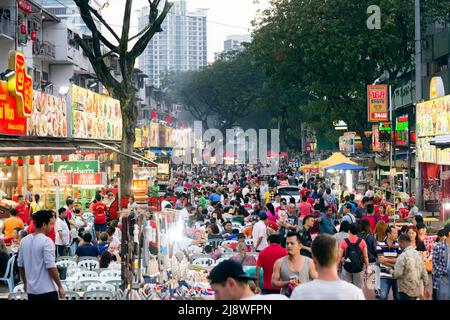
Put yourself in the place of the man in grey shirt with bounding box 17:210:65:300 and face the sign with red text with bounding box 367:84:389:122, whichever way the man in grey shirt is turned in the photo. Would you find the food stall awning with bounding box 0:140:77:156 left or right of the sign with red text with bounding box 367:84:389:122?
left

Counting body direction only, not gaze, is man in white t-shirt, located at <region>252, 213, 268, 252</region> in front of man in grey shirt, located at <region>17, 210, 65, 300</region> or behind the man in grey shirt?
in front

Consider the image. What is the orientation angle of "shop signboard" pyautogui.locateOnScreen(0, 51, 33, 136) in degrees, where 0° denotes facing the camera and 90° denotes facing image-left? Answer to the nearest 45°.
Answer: approximately 315°

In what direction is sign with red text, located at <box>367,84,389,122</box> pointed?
toward the camera

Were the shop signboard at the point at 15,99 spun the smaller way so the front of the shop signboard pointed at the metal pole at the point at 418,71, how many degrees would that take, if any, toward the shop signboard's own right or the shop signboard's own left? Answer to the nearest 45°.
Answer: approximately 45° to the shop signboard's own left

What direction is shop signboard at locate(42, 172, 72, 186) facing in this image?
toward the camera

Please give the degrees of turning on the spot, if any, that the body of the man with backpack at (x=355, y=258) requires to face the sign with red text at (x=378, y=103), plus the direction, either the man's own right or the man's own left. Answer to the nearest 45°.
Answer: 0° — they already face it

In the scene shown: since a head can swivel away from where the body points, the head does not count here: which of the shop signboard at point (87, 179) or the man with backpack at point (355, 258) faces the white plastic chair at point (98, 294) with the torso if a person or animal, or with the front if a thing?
the shop signboard

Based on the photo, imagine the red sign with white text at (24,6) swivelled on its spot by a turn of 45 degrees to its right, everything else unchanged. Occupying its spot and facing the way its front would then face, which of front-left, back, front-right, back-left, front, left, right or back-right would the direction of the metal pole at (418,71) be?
front-left

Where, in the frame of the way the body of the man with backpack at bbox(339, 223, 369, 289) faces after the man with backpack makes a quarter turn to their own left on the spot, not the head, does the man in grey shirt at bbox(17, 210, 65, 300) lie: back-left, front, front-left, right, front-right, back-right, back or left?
front-left

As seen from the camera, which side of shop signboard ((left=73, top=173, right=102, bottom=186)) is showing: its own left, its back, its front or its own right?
front

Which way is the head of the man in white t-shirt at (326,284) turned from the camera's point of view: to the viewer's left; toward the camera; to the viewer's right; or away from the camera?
away from the camera

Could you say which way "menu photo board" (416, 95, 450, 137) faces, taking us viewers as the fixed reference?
facing the viewer and to the left of the viewer

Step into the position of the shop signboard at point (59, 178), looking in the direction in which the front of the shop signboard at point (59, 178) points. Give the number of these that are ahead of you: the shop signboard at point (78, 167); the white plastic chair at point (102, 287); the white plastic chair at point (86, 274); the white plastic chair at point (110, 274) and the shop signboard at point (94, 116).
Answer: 3

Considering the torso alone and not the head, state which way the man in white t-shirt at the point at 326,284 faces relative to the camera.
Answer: away from the camera

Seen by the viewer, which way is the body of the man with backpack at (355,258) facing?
away from the camera

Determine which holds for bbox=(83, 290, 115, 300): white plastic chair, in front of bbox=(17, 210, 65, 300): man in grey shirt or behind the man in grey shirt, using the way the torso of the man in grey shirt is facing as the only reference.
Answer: in front
